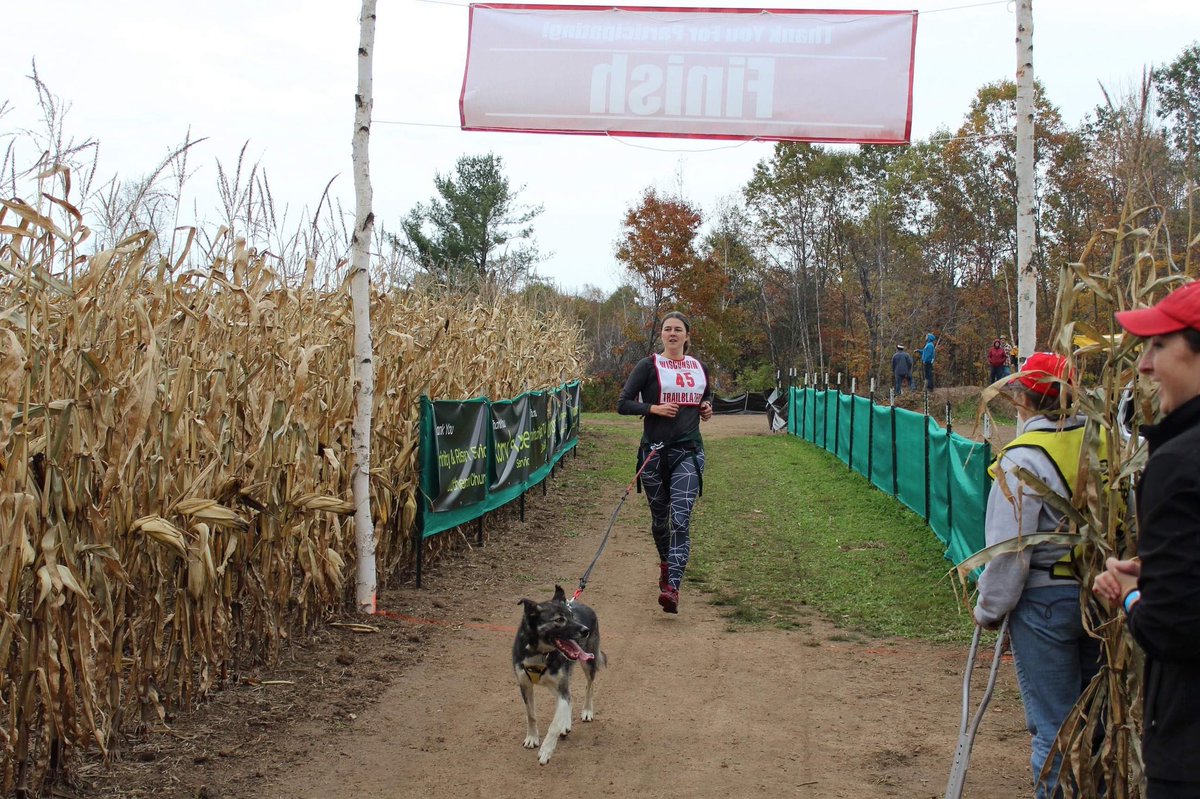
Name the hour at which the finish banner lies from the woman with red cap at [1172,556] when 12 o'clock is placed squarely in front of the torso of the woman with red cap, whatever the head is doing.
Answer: The finish banner is roughly at 2 o'clock from the woman with red cap.

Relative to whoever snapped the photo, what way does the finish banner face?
facing away from the viewer

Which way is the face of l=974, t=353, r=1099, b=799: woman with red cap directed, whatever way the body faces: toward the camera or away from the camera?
away from the camera

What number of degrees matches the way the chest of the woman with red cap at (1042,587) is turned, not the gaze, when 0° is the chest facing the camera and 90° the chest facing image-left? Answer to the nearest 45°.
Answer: approximately 135°

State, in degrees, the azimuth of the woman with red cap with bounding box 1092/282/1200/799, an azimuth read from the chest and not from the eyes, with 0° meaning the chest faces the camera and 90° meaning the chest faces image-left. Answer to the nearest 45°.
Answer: approximately 90°

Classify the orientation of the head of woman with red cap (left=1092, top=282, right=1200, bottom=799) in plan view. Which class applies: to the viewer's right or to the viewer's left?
to the viewer's left

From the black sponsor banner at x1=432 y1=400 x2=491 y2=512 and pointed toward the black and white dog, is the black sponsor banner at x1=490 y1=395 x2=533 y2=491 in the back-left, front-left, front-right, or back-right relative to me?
back-left

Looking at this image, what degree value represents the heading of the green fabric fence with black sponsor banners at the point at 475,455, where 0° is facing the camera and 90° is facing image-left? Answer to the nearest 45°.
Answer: approximately 315°

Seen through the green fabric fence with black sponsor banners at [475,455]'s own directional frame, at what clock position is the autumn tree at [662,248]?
The autumn tree is roughly at 8 o'clock from the green fabric fence with black sponsor banners.

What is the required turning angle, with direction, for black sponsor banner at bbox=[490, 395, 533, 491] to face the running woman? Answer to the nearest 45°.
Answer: approximately 45° to its right
